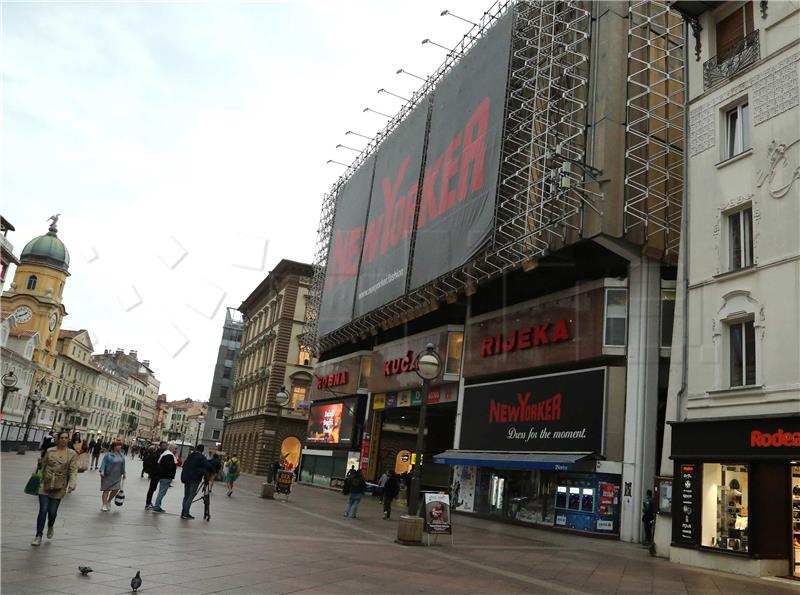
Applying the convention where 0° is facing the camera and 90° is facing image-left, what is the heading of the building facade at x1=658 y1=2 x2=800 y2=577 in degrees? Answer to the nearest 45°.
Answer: approximately 45°

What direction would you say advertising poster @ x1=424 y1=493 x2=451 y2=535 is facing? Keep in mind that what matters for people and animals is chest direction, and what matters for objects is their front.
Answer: toward the camera

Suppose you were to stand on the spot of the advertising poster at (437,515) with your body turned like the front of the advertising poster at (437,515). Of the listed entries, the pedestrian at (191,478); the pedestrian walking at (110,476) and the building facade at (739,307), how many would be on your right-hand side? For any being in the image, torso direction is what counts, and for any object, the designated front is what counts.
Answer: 2

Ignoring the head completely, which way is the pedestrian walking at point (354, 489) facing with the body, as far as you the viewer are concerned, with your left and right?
facing away from the viewer

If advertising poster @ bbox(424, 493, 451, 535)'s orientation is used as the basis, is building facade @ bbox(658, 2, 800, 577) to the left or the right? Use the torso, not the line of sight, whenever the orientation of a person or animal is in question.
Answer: on its left

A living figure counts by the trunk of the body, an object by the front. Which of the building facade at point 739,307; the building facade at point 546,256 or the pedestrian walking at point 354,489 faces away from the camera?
the pedestrian walking

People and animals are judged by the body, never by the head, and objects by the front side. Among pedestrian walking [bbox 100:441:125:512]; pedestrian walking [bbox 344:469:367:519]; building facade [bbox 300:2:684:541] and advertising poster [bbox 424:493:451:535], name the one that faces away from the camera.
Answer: pedestrian walking [bbox 344:469:367:519]

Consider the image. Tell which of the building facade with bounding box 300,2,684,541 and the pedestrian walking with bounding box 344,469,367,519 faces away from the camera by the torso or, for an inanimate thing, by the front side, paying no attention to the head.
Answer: the pedestrian walking

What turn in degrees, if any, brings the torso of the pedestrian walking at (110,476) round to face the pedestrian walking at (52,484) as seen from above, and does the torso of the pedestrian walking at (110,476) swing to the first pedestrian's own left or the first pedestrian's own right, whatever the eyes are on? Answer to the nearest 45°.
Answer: approximately 45° to the first pedestrian's own right

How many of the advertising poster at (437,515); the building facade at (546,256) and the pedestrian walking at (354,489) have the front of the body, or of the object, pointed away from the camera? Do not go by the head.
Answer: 1

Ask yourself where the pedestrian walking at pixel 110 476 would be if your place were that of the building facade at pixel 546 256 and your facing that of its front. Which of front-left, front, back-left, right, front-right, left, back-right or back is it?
front

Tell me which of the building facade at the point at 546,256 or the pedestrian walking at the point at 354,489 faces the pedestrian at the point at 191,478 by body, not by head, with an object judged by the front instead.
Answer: the building facade

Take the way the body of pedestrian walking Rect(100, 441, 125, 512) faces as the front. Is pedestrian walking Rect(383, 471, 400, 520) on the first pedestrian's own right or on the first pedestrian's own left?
on the first pedestrian's own left

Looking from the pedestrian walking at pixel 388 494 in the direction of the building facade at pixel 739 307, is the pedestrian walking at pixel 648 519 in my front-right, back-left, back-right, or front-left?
front-left

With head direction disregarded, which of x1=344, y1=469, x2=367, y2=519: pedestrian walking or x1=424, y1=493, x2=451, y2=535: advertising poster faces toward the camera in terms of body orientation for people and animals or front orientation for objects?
the advertising poster

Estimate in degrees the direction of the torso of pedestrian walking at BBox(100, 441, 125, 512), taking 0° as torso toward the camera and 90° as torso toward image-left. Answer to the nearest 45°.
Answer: approximately 315°

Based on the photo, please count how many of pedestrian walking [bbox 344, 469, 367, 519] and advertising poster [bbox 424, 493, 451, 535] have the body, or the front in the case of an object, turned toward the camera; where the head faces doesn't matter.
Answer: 1
